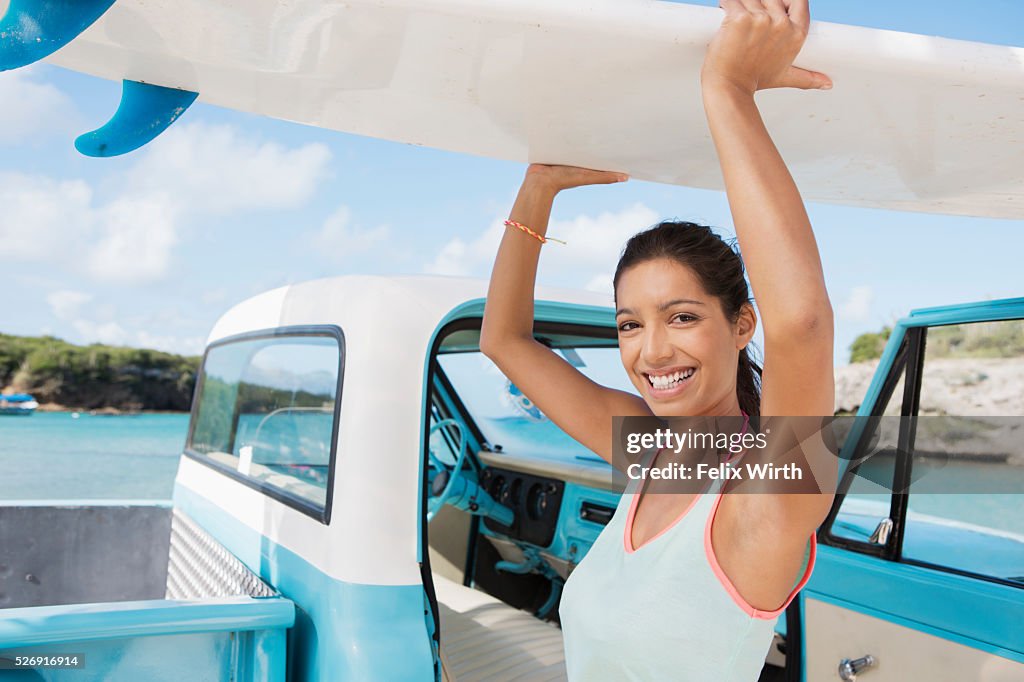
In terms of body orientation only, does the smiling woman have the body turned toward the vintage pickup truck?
no

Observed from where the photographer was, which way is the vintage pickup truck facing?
facing away from the viewer and to the right of the viewer

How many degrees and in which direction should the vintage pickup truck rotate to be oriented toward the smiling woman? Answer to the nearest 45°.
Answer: approximately 90° to its right

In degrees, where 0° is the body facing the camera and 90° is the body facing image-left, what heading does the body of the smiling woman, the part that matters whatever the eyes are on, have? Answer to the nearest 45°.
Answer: approximately 45°
